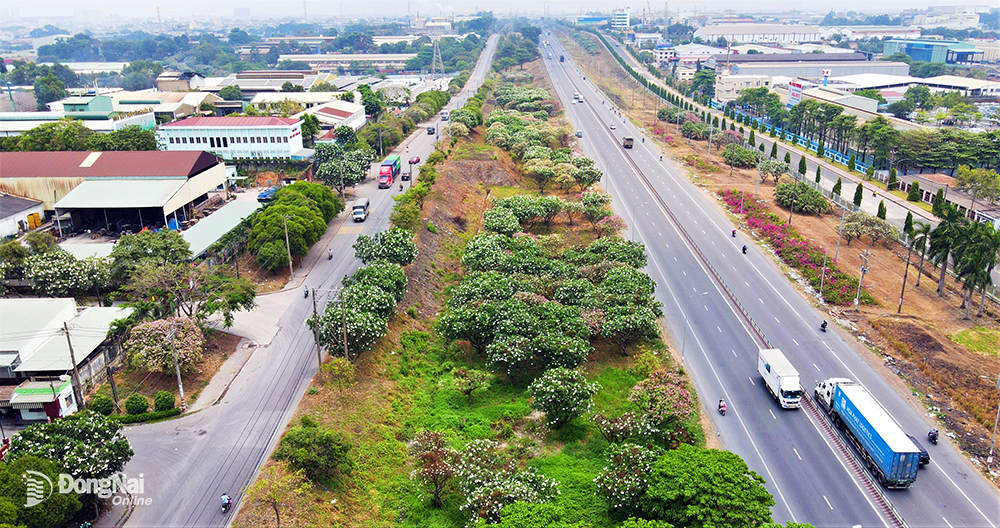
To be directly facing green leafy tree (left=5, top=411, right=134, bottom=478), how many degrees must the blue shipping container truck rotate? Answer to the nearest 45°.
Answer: approximately 90° to its left

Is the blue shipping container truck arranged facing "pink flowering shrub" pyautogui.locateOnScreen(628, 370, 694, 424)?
no

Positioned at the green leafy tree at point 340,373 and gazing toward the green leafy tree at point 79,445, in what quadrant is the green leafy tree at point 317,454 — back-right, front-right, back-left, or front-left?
front-left

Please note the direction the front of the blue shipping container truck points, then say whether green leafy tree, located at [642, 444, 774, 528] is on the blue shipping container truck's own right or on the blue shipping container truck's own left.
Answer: on the blue shipping container truck's own left

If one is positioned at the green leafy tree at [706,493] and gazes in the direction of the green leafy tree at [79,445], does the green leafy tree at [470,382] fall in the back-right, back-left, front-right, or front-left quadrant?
front-right

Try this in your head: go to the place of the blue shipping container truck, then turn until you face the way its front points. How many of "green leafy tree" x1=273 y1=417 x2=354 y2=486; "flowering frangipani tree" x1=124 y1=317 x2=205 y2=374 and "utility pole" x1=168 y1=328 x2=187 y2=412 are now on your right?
0

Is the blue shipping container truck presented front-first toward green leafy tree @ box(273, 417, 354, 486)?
no

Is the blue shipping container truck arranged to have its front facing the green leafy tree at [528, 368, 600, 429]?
no

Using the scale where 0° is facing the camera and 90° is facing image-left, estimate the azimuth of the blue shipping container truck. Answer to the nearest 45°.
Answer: approximately 135°

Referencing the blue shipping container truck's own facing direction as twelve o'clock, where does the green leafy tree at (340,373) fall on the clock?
The green leafy tree is roughly at 10 o'clock from the blue shipping container truck.

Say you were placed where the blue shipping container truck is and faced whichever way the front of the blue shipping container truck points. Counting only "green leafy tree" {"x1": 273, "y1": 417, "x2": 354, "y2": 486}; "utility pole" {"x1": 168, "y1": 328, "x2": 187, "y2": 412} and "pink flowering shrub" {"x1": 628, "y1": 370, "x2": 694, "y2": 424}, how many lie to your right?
0

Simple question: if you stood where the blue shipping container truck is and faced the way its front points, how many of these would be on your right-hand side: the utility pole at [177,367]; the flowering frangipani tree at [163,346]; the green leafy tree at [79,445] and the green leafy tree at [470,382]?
0

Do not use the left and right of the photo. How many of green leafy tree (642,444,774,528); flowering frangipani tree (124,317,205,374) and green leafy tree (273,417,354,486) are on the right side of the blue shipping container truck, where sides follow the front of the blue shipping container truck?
0

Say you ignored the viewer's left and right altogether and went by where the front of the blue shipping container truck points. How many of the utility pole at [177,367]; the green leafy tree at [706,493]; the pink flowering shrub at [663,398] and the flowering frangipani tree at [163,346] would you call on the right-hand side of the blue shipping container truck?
0

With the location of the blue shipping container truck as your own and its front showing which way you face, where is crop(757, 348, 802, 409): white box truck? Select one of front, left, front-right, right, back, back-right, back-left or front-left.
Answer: front

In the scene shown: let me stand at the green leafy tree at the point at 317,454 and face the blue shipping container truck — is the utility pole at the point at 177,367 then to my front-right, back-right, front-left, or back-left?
back-left

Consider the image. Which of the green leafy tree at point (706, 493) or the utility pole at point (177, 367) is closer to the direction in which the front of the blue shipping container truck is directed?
the utility pole

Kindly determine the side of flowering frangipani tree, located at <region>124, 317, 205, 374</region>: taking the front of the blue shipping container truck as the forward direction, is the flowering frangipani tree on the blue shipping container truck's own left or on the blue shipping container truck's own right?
on the blue shipping container truck's own left

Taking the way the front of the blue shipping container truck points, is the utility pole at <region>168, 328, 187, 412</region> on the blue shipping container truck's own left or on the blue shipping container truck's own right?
on the blue shipping container truck's own left
